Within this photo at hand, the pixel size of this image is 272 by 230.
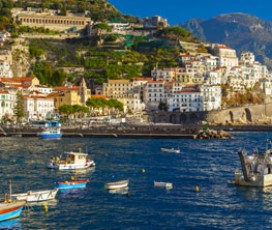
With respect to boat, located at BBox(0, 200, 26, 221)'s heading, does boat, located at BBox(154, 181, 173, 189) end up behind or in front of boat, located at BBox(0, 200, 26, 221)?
in front

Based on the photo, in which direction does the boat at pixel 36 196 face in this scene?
to the viewer's right

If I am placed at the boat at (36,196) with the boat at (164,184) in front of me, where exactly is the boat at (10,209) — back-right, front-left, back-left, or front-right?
back-right
